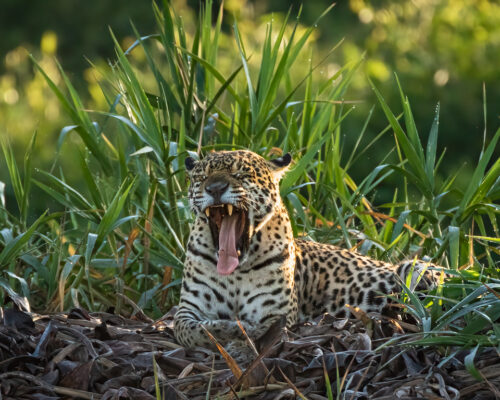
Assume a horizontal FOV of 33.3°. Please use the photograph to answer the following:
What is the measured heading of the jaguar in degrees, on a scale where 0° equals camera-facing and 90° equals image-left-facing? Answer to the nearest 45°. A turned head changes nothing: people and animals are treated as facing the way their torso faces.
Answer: approximately 45°
